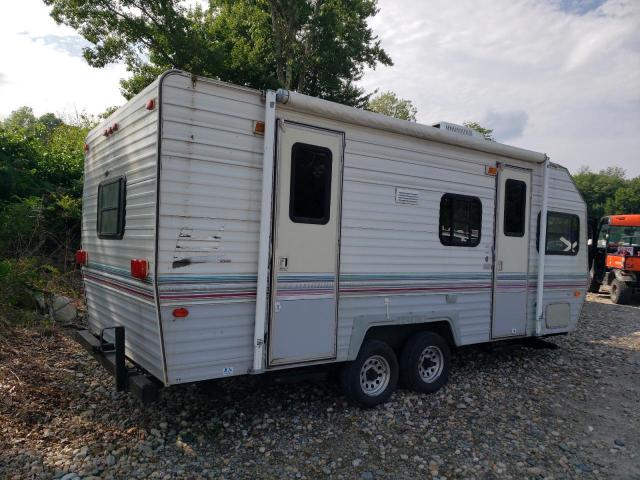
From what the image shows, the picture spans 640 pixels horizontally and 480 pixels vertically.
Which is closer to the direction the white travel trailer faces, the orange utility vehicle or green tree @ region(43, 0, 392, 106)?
the orange utility vehicle

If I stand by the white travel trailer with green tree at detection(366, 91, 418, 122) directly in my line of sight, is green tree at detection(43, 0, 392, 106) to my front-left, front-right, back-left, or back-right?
front-left

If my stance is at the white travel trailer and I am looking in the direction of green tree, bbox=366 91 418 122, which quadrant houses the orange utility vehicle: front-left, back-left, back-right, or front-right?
front-right

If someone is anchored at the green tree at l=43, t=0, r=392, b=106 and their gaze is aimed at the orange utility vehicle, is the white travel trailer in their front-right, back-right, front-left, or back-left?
front-right

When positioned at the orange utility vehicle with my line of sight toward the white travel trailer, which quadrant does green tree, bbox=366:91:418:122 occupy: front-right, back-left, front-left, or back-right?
back-right

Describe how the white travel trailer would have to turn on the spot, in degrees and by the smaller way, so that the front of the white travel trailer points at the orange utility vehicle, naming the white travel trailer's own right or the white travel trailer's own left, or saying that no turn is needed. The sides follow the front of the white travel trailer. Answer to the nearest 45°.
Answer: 0° — it already faces it

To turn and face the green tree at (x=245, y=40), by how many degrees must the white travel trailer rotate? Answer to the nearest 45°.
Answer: approximately 45° to its left

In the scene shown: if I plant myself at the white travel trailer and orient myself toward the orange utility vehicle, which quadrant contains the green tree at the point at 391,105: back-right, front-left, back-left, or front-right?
front-left

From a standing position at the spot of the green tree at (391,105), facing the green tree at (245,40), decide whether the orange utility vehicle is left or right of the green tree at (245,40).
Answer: left

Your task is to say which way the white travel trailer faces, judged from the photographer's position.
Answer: facing away from the viewer and to the right of the viewer

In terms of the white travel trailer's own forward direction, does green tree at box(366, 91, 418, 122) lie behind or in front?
in front

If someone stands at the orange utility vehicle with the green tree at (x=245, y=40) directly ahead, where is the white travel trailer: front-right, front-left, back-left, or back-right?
front-left
